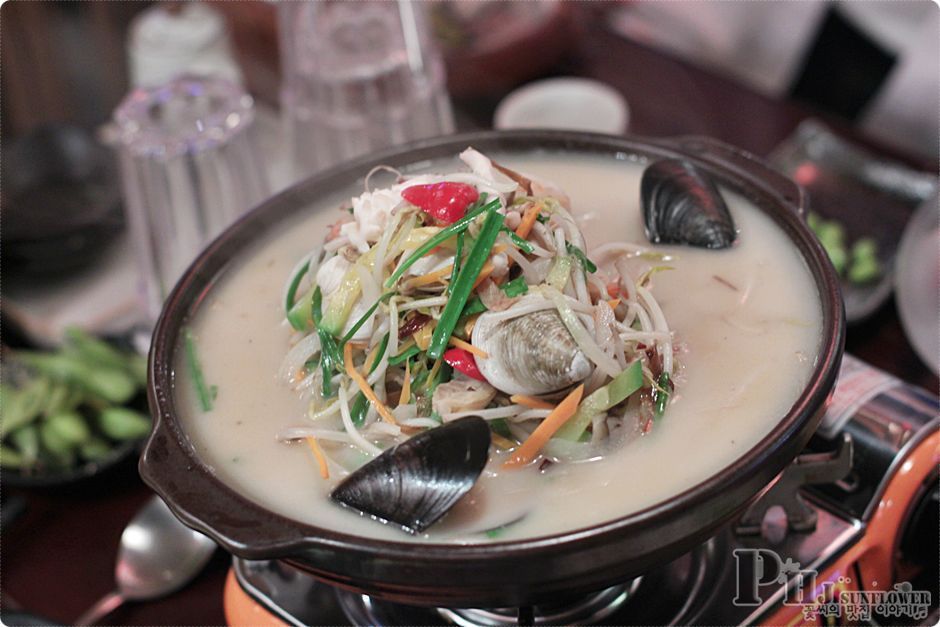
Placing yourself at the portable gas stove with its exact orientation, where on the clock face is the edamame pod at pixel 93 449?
The edamame pod is roughly at 5 o'clock from the portable gas stove.

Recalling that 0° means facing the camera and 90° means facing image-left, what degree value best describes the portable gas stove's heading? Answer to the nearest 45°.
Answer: approximately 315°

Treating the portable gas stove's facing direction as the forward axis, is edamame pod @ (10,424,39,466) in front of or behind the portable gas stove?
behind

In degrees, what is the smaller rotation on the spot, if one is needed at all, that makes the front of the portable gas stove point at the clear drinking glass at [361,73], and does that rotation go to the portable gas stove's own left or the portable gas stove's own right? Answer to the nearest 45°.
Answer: approximately 180°

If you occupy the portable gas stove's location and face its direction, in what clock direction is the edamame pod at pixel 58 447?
The edamame pod is roughly at 5 o'clock from the portable gas stove.
